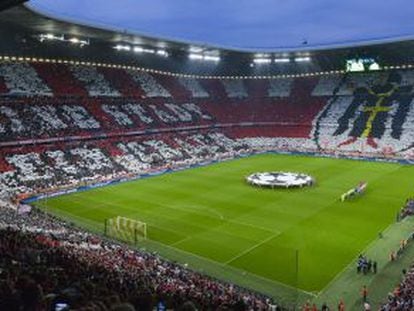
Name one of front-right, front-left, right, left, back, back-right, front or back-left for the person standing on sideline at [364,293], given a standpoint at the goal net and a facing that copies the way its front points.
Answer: right

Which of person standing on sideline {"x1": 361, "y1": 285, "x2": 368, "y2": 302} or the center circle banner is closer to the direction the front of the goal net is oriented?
the center circle banner

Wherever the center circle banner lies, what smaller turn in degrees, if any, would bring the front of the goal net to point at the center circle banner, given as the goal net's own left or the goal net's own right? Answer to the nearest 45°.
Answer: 0° — it already faces it

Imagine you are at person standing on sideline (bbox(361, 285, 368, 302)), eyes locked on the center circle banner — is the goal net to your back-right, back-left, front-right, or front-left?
front-left

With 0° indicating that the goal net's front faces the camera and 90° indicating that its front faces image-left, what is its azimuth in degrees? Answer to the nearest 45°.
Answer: approximately 225°
